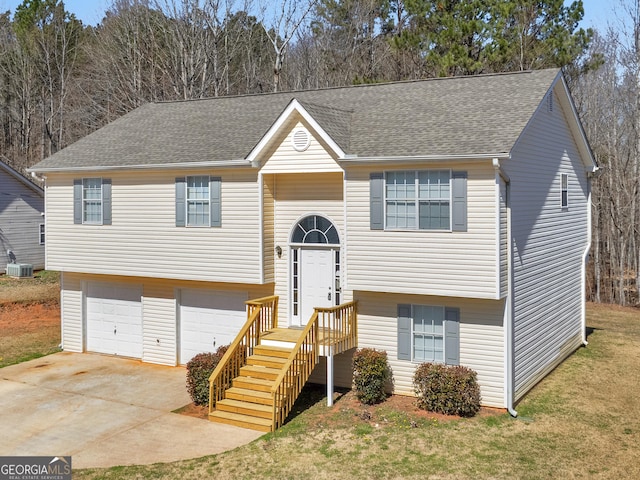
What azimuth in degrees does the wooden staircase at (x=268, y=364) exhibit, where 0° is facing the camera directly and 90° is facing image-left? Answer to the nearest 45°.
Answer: approximately 45°

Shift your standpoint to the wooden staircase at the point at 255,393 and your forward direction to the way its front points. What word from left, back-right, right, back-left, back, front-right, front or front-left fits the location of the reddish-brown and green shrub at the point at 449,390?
back-left

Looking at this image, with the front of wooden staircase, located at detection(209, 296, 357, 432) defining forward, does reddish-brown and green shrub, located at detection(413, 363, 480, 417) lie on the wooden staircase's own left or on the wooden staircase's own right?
on the wooden staircase's own left

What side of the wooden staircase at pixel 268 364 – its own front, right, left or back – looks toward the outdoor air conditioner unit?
right

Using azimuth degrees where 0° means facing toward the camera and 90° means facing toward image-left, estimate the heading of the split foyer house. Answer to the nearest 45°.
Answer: approximately 45°

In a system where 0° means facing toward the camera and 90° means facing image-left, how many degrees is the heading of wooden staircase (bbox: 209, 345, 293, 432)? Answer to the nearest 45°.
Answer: approximately 45°

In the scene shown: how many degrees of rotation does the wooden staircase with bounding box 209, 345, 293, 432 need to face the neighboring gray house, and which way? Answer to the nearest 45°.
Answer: approximately 90° to its right

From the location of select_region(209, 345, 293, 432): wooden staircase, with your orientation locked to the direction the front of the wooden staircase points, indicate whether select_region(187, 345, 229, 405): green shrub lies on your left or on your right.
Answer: on your right
